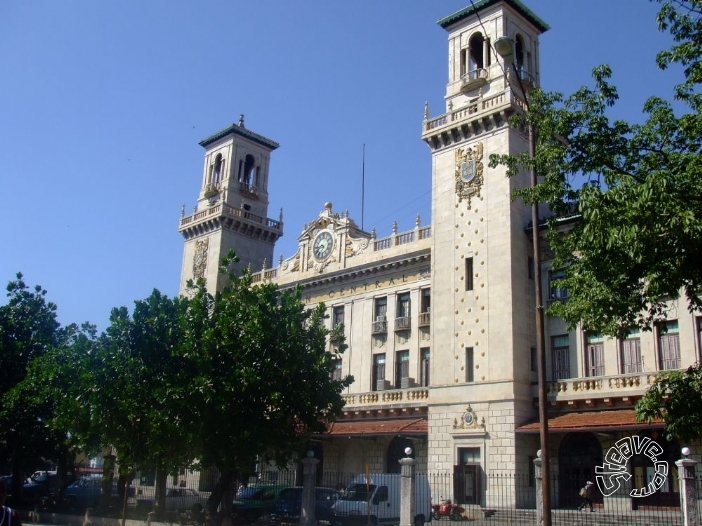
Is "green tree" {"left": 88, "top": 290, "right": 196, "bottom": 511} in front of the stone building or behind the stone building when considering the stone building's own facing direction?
in front

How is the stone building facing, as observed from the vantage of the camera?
facing the viewer and to the left of the viewer

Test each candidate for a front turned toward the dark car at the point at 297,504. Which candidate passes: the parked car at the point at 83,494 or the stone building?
the stone building

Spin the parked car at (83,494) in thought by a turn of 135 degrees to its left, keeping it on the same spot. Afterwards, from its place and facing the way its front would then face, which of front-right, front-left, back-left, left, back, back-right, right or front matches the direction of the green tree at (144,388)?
front-right

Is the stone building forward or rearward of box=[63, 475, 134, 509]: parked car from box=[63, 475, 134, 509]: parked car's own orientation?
rearward

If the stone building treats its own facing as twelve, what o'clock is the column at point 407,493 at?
The column is roughly at 11 o'clock from the stone building.

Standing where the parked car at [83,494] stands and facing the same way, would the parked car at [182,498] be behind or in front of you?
behind

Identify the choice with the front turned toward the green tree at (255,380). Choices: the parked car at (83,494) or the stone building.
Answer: the stone building

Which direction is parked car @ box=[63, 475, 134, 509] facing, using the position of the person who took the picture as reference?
facing to the left of the viewer
